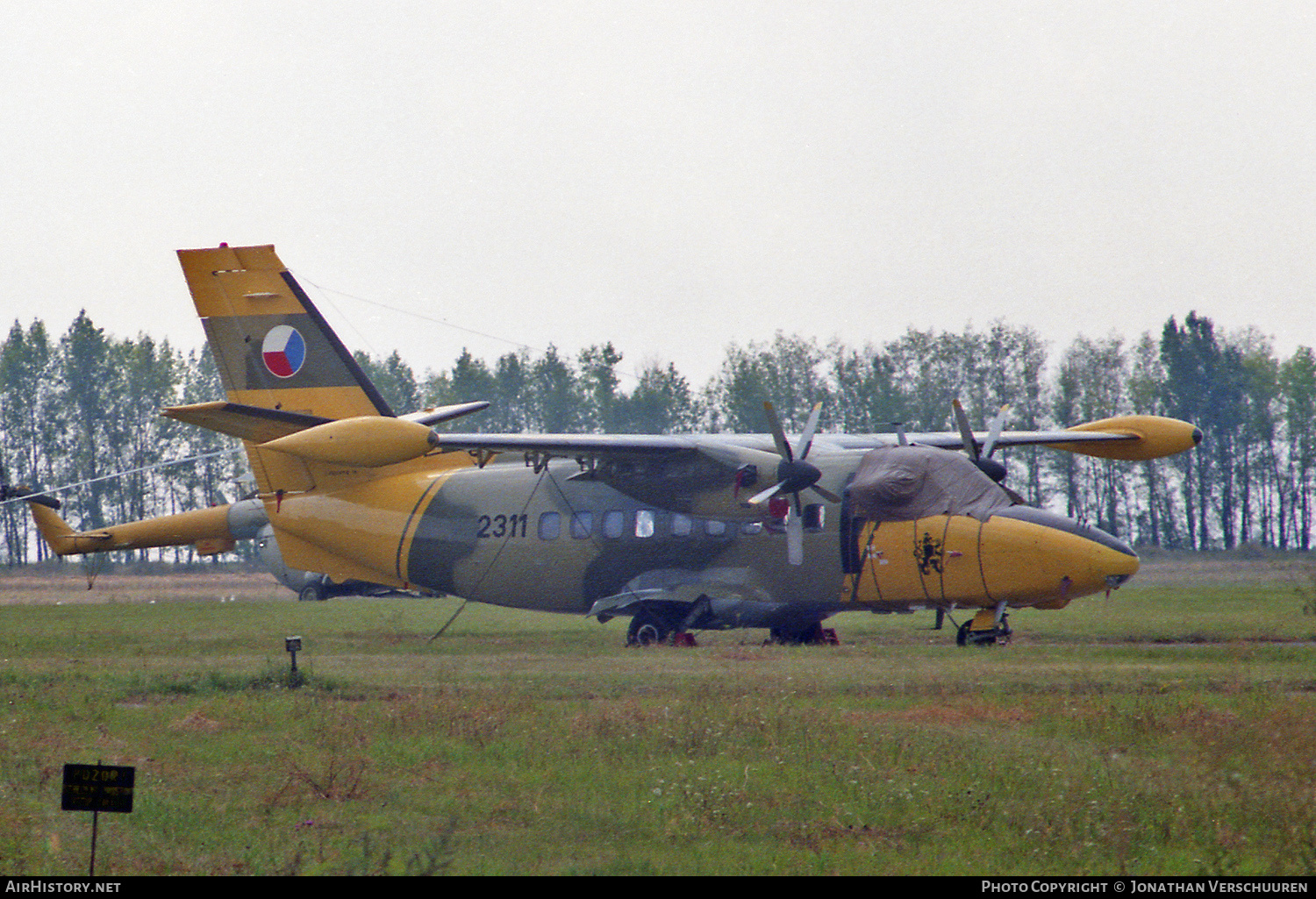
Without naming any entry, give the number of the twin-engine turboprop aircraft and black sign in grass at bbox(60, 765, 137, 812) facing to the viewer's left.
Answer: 0

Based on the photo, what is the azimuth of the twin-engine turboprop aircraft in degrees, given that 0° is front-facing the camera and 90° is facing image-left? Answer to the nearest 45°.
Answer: approximately 315°

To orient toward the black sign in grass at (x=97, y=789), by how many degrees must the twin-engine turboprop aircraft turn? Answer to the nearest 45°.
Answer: approximately 45° to its right

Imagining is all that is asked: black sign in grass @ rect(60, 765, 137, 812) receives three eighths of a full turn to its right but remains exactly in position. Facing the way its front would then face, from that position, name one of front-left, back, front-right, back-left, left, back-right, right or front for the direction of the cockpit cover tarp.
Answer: right

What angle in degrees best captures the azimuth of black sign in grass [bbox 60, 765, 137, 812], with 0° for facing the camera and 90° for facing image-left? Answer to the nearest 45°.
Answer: approximately 0°

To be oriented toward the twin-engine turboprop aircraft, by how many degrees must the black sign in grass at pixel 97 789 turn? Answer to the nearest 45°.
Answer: approximately 135° to its left
